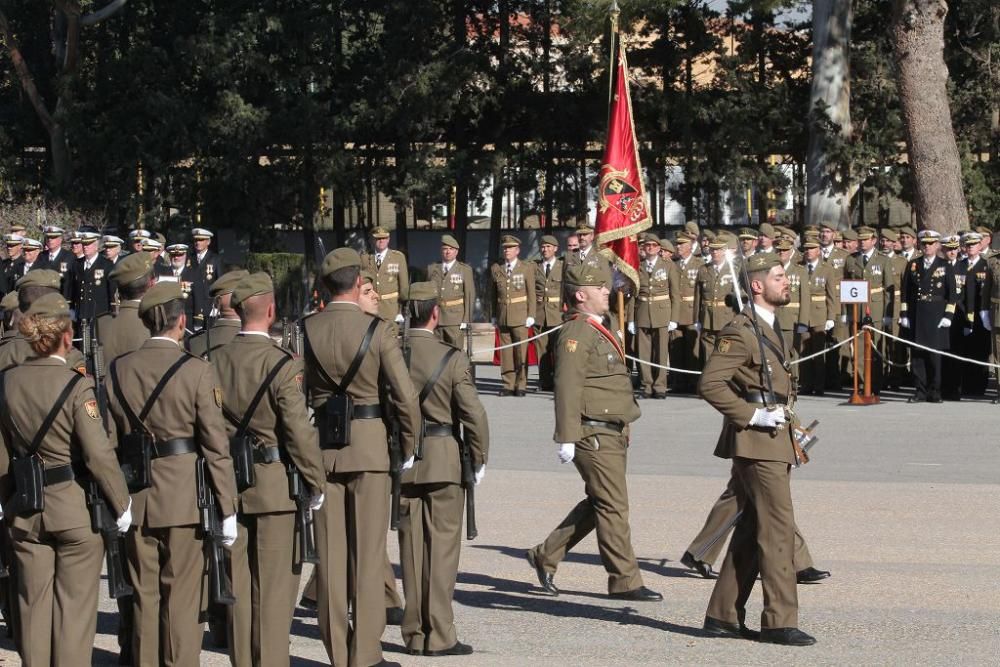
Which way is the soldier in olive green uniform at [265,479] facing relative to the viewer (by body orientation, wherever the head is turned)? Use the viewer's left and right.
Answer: facing away from the viewer and to the right of the viewer

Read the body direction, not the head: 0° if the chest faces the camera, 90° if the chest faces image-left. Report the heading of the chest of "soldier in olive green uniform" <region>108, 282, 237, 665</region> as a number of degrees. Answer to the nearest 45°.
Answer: approximately 225°

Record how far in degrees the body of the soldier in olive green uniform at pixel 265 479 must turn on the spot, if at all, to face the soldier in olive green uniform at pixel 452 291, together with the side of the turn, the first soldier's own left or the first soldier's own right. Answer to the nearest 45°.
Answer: approximately 45° to the first soldier's own left

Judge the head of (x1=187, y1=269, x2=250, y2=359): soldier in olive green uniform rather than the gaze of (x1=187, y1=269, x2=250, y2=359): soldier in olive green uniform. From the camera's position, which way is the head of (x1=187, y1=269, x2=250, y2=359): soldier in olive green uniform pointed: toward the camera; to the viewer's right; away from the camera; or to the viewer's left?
away from the camera

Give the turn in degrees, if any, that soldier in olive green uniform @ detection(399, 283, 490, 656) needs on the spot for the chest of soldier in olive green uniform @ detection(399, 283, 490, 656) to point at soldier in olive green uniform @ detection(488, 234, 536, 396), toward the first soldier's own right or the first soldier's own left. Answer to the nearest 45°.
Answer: approximately 45° to the first soldier's own left

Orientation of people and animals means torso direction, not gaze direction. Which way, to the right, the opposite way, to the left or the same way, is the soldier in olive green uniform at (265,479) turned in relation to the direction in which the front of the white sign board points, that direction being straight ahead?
the opposite way

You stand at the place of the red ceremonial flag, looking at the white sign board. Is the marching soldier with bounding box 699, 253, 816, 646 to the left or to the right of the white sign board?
right

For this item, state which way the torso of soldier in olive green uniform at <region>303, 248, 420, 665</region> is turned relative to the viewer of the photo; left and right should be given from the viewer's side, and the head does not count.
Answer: facing away from the viewer and to the right of the viewer

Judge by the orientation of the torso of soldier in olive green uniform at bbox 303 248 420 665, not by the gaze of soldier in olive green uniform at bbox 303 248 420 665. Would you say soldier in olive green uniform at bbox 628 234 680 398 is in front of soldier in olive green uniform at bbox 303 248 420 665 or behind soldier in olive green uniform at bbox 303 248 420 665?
in front

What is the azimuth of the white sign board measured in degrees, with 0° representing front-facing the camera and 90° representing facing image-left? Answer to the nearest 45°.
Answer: approximately 0°
